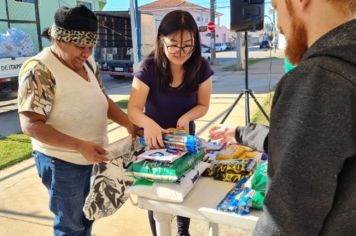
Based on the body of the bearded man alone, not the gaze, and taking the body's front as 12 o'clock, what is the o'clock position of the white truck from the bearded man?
The white truck is roughly at 12 o'clock from the bearded man.

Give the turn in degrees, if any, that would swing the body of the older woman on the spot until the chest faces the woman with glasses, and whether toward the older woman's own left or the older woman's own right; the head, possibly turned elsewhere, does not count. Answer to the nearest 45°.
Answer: approximately 45° to the older woman's own left

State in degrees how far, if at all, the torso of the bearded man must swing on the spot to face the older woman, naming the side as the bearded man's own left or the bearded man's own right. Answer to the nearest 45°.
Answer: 0° — they already face them

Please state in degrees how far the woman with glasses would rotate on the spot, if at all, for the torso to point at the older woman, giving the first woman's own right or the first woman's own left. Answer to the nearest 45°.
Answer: approximately 45° to the first woman's own right

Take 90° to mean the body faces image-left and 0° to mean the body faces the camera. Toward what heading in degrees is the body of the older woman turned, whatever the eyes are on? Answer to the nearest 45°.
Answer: approximately 315°

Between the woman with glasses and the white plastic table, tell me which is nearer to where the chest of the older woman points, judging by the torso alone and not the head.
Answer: the white plastic table

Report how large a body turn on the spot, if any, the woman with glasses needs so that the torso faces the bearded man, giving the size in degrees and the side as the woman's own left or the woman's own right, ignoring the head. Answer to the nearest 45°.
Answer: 0° — they already face them

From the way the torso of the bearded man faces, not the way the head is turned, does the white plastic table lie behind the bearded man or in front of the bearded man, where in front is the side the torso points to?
in front

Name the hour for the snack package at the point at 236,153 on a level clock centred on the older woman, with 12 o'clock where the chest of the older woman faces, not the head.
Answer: The snack package is roughly at 11 o'clock from the older woman.

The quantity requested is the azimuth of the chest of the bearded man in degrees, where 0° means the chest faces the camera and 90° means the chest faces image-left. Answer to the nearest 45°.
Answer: approximately 135°

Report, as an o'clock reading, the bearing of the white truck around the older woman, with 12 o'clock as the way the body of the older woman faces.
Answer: The white truck is roughly at 7 o'clock from the older woman.

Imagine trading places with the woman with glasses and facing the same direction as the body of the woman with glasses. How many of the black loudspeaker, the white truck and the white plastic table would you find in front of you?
1
